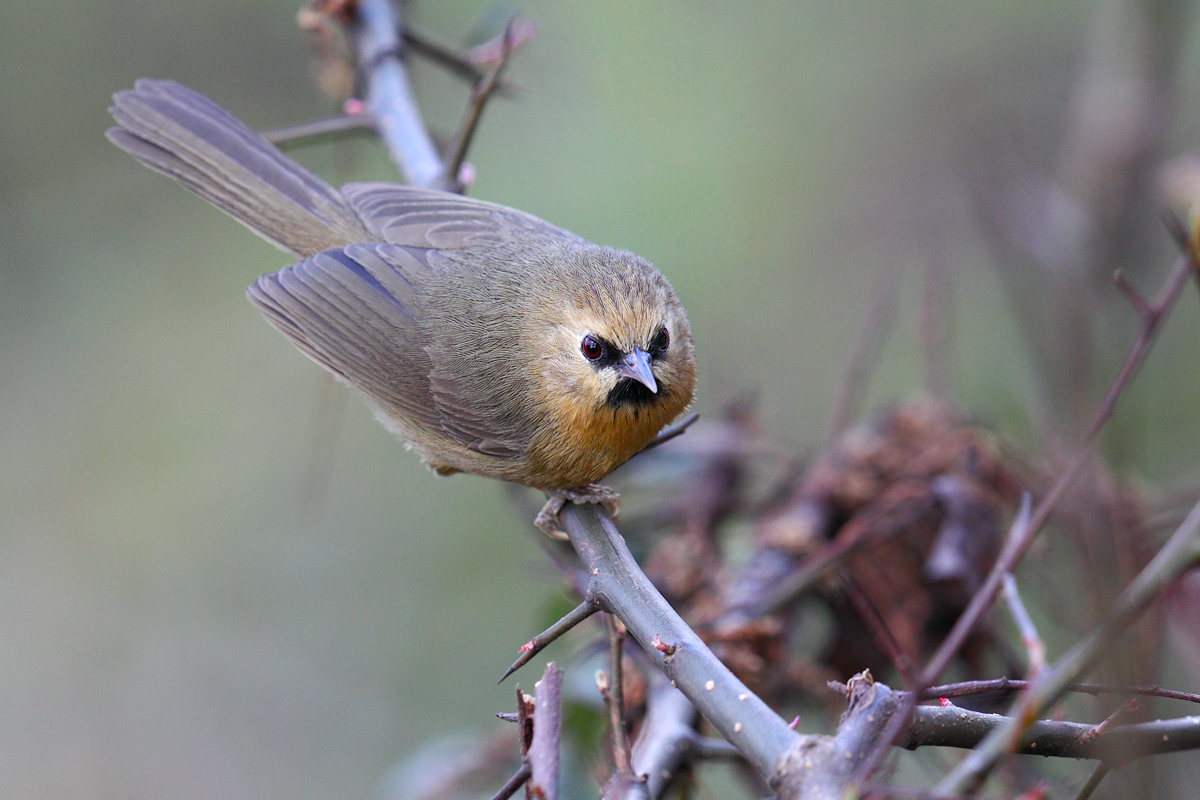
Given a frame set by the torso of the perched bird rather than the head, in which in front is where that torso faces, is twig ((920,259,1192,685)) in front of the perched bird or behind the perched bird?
in front

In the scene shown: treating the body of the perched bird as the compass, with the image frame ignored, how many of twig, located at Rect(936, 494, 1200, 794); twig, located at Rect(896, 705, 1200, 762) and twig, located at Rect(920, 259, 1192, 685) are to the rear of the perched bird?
0

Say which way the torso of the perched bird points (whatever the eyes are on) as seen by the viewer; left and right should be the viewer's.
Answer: facing the viewer and to the right of the viewer

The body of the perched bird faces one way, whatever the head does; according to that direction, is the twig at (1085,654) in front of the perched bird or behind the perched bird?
in front
